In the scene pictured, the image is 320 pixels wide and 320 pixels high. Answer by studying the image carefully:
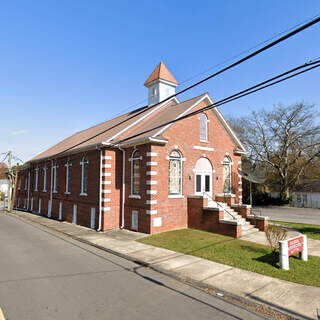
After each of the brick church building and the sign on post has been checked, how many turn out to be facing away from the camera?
0

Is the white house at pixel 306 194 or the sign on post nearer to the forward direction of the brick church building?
the sign on post

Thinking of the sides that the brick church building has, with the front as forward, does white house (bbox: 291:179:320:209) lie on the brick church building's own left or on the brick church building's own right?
on the brick church building's own left

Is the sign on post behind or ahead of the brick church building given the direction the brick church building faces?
ahead

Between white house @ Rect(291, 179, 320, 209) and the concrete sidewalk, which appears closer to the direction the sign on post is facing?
the concrete sidewalk

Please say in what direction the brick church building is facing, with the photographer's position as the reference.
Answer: facing the viewer and to the right of the viewer

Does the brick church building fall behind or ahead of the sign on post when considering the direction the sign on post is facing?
behind

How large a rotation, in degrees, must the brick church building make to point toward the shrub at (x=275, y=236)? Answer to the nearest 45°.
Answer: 0° — it already faces it

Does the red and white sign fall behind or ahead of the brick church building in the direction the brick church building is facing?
ahead
